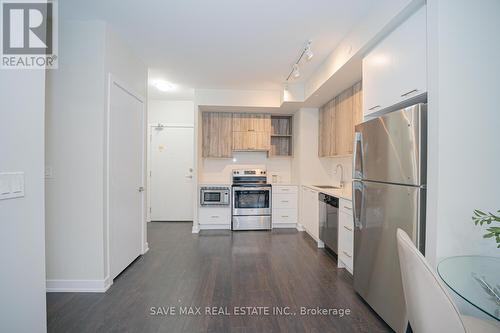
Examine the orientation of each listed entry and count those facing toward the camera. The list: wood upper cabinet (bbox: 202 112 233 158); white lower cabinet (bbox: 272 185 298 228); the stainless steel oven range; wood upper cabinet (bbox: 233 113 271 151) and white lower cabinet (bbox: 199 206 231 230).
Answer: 5

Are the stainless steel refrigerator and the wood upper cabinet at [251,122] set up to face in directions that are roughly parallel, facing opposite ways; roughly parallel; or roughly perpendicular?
roughly perpendicular

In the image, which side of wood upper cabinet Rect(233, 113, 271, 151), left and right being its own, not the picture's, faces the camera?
front

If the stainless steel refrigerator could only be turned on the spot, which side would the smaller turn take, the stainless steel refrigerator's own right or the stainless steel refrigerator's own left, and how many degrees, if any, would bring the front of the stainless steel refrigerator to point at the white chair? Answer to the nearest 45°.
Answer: approximately 45° to the stainless steel refrigerator's own left

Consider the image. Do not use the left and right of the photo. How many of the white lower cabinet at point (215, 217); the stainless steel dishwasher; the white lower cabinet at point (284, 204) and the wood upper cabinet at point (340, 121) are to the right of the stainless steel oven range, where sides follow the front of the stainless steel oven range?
1

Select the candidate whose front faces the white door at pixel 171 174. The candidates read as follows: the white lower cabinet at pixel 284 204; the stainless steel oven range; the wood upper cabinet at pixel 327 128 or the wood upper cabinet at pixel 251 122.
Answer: the wood upper cabinet at pixel 327 128

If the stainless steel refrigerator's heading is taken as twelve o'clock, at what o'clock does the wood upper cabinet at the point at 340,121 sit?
The wood upper cabinet is roughly at 4 o'clock from the stainless steel refrigerator.

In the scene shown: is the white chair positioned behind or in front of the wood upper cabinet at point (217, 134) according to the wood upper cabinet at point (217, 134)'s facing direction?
in front

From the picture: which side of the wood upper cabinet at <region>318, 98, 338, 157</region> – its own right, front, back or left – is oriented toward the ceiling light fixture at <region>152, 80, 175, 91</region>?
front

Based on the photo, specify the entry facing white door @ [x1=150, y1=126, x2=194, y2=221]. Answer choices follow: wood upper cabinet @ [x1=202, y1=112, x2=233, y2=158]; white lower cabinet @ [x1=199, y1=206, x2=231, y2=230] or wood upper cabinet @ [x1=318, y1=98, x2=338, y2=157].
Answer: wood upper cabinet @ [x1=318, y1=98, x2=338, y2=157]

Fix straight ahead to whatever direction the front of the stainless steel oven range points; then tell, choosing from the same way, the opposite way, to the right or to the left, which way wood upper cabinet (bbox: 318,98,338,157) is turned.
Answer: to the right

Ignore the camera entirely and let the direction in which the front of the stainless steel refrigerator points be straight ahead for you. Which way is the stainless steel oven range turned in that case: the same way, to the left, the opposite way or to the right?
to the left

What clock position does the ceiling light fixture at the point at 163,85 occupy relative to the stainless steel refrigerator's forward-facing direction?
The ceiling light fixture is roughly at 2 o'clock from the stainless steel refrigerator.

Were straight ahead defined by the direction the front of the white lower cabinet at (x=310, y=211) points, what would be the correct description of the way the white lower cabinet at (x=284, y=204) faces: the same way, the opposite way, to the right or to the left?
to the left

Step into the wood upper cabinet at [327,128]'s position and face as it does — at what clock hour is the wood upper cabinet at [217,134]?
the wood upper cabinet at [217,134] is roughly at 12 o'clock from the wood upper cabinet at [327,128].

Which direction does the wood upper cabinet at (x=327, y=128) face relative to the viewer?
to the viewer's left

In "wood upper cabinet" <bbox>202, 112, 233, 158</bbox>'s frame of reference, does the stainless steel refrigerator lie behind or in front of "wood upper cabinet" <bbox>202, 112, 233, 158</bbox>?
in front
